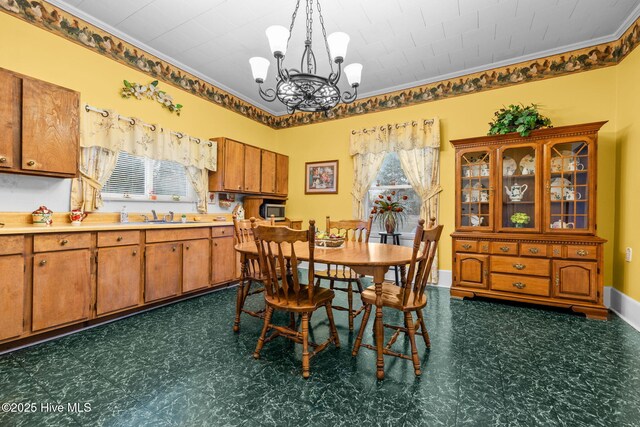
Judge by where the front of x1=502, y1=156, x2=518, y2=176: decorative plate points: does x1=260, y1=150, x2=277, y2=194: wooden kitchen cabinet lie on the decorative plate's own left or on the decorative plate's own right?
on the decorative plate's own right

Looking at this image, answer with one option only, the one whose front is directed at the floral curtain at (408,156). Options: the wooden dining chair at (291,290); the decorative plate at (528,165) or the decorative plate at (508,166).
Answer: the wooden dining chair

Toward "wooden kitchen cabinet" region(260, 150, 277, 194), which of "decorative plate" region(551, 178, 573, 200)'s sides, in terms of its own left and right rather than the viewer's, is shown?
right

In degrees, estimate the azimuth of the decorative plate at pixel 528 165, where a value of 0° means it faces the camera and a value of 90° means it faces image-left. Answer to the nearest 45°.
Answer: approximately 0°

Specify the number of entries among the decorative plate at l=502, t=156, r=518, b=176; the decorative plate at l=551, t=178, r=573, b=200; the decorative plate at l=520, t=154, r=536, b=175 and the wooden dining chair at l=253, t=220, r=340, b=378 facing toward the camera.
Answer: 3

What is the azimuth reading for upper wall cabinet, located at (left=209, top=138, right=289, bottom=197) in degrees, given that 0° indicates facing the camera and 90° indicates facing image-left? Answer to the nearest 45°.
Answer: approximately 315°

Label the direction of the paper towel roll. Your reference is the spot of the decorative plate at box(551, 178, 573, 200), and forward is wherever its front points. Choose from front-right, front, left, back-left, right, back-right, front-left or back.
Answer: front-right

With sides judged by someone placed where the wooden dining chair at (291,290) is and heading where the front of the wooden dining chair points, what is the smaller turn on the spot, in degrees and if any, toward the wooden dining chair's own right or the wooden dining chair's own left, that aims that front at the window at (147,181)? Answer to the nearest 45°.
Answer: approximately 90° to the wooden dining chair's own left

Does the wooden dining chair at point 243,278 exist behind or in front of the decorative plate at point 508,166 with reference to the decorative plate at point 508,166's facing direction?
in front

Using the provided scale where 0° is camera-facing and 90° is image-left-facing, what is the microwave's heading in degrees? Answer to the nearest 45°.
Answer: approximately 315°

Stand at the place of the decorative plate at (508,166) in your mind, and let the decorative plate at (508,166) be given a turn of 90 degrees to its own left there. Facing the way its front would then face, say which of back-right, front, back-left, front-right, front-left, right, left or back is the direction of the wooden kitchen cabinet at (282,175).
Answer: back

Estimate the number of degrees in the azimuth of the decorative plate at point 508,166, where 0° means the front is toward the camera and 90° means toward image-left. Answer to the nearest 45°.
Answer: approximately 0°
